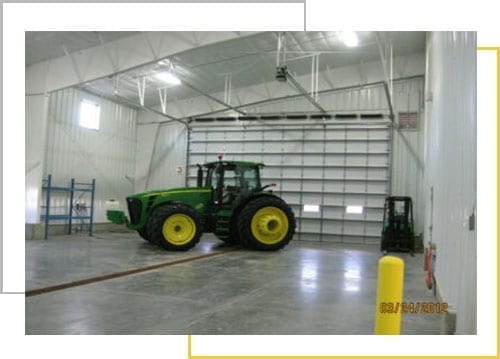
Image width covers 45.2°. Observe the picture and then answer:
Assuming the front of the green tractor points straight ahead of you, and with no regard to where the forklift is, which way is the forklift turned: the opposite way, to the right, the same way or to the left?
to the left

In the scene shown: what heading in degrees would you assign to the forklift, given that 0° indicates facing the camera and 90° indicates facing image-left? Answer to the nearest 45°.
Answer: approximately 0°

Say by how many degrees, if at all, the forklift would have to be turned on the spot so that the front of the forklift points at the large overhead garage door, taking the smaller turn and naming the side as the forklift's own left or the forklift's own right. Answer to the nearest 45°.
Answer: approximately 135° to the forklift's own right

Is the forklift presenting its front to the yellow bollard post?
yes

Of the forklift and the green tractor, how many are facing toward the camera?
1

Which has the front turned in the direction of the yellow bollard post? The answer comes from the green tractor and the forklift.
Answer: the forklift

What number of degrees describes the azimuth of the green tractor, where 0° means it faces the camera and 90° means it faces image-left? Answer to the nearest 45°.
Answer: approximately 90°
